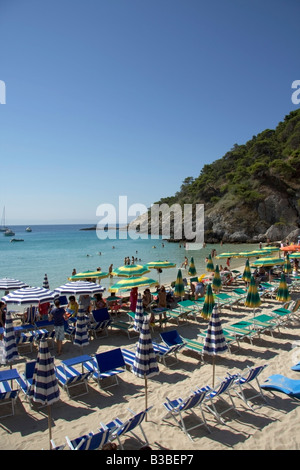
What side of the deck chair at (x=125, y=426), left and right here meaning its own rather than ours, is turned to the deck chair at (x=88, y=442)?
left

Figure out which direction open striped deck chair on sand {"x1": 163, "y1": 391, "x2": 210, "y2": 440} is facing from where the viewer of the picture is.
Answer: facing away from the viewer and to the left of the viewer

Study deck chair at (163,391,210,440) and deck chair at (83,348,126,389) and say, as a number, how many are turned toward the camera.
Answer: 0

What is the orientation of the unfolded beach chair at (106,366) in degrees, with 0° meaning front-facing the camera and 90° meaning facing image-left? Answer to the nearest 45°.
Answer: approximately 135°

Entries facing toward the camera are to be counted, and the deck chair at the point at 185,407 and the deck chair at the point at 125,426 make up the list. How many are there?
0

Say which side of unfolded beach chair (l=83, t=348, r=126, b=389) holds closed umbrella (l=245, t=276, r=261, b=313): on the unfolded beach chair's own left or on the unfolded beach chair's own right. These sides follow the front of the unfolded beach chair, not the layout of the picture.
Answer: on the unfolded beach chair's own right

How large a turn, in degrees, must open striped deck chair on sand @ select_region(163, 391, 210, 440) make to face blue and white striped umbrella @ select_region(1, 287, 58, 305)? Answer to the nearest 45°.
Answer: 0° — it already faces it

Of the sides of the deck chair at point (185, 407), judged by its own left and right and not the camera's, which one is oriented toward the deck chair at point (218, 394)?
right

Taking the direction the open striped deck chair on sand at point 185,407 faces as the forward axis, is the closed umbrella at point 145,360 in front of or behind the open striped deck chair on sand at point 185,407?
in front
